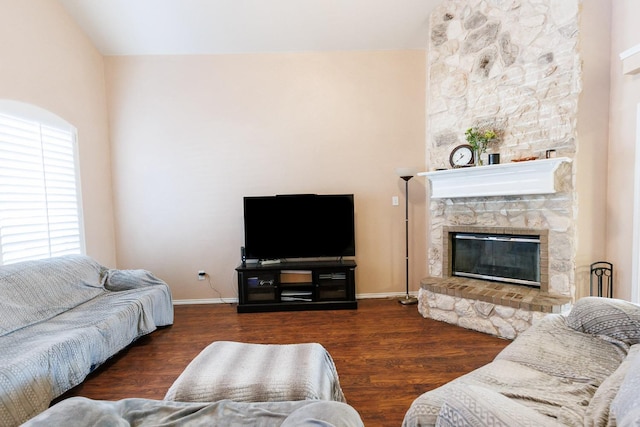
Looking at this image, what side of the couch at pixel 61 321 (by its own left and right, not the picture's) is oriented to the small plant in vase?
front

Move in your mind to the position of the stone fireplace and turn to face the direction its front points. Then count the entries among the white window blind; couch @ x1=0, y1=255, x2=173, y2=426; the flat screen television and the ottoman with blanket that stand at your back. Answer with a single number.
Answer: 0

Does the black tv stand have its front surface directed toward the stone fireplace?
no

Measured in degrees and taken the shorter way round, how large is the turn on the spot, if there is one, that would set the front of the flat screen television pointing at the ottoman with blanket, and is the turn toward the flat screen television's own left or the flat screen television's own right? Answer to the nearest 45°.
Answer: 0° — it already faces it

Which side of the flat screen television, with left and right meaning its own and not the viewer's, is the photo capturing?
front

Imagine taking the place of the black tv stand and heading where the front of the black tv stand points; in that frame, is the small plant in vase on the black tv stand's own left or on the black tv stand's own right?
on the black tv stand's own left

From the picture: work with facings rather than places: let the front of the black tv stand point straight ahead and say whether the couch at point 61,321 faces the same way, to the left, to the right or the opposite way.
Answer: to the left

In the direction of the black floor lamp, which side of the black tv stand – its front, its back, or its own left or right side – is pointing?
left

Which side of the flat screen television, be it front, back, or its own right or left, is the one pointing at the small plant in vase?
left

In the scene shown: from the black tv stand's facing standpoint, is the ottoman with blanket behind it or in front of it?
in front

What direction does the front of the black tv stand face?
toward the camera

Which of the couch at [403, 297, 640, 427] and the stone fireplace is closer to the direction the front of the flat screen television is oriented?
the couch

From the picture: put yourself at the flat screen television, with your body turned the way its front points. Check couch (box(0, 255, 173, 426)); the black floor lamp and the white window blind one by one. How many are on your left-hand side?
1

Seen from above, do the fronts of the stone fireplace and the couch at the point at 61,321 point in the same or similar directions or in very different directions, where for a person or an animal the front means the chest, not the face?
very different directions

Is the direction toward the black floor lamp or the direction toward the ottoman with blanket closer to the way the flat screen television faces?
the ottoman with blanket

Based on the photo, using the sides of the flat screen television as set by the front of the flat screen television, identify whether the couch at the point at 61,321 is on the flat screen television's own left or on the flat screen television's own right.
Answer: on the flat screen television's own right

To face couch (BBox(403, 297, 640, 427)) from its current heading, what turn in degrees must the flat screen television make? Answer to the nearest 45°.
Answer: approximately 45° to its left

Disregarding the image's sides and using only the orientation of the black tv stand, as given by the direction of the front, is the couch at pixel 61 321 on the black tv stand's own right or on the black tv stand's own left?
on the black tv stand's own right

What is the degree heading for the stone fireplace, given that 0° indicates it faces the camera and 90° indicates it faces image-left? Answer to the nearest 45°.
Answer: approximately 45°

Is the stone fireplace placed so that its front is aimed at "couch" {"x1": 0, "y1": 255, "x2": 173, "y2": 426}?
yes

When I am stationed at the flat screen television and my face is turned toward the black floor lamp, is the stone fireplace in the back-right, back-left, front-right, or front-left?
front-right

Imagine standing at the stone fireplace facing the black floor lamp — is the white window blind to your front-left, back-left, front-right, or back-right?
front-left

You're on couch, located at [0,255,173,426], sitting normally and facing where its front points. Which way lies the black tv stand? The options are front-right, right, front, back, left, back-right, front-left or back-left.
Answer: front-left
